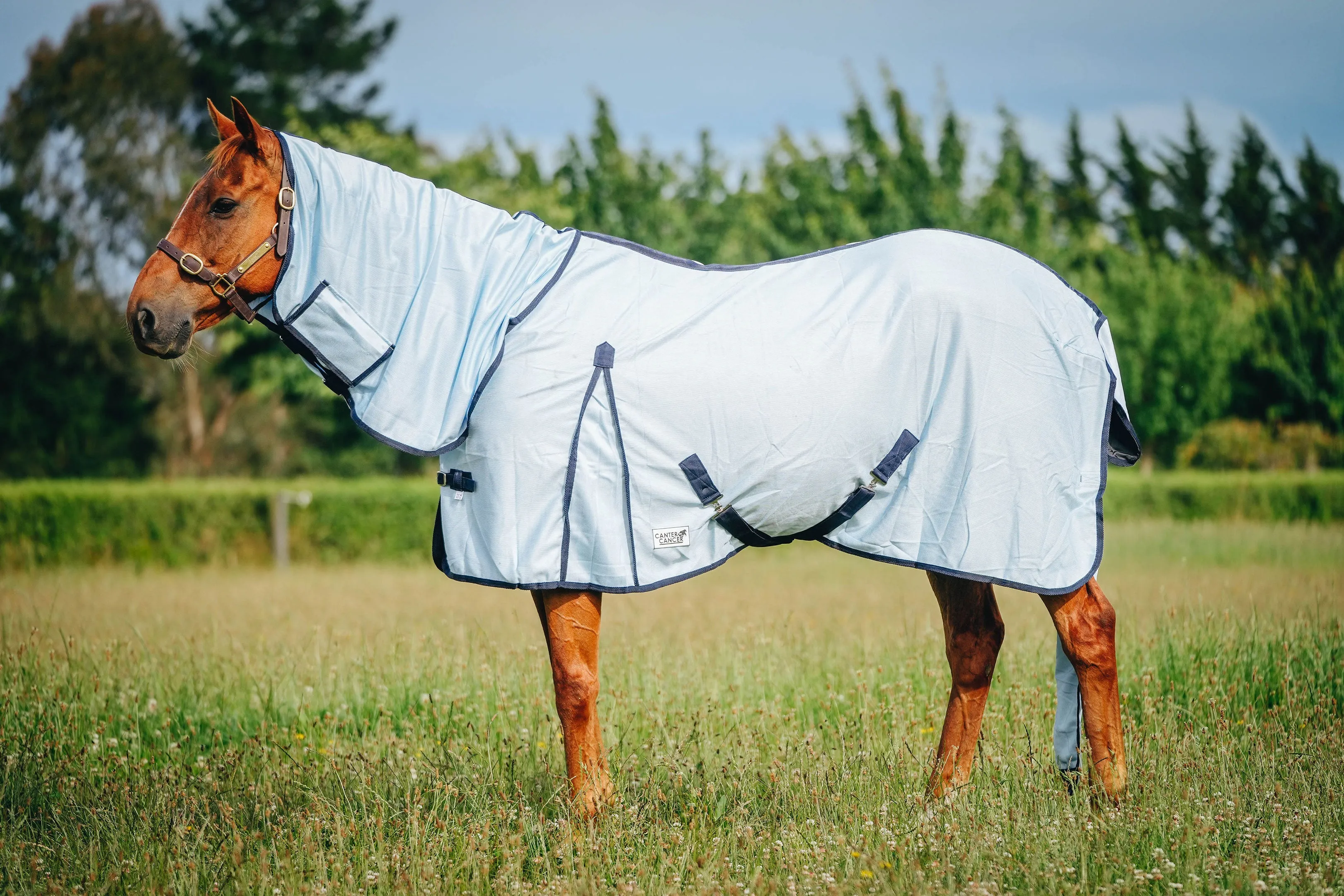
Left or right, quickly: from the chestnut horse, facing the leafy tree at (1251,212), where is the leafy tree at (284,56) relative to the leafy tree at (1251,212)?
left

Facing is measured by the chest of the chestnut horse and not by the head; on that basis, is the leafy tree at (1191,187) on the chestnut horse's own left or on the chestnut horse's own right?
on the chestnut horse's own right

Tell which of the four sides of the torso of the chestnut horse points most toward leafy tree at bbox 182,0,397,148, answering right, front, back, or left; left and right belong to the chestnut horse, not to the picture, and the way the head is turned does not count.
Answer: right

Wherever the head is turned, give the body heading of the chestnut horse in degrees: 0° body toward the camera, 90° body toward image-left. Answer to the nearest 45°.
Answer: approximately 90°

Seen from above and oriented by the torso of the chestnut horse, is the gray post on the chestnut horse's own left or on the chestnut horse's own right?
on the chestnut horse's own right

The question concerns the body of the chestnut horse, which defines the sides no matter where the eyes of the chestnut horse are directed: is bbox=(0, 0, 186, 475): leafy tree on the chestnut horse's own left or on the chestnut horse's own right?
on the chestnut horse's own right

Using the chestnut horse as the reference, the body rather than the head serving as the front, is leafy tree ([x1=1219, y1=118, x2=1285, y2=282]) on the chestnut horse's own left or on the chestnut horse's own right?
on the chestnut horse's own right

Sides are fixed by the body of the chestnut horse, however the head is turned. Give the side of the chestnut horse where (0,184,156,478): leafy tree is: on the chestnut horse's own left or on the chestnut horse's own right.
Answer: on the chestnut horse's own right
